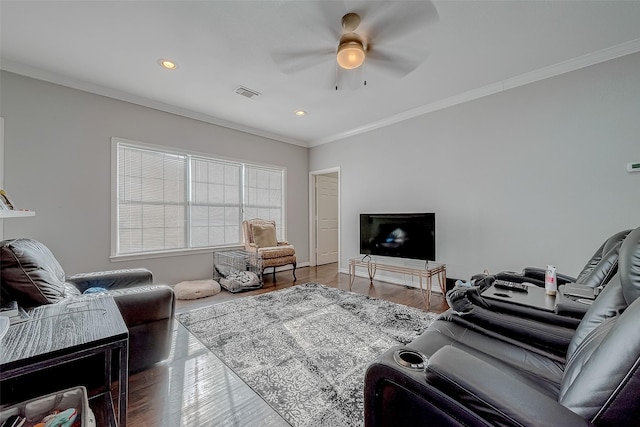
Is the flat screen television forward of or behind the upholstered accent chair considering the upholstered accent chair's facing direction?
forward

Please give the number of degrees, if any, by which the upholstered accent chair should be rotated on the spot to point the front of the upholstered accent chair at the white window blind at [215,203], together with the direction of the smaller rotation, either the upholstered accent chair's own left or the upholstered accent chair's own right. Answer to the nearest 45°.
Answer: approximately 135° to the upholstered accent chair's own right

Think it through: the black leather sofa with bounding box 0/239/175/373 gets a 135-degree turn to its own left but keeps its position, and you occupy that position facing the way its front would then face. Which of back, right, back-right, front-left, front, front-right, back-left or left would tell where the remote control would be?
back

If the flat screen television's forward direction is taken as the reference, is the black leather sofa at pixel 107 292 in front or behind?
in front

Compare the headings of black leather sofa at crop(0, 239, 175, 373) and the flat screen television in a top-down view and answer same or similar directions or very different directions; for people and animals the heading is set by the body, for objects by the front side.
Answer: very different directions

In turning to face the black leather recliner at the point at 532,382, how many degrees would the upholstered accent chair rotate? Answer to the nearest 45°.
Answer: approximately 45° to its right

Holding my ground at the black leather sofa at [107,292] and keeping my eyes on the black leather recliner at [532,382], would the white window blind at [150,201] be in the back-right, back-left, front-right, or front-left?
back-left

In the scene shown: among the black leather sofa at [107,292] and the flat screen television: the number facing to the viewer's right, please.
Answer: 1

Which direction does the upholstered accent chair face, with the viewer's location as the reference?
facing the viewer and to the right of the viewer

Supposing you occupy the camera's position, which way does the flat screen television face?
facing the viewer and to the left of the viewer

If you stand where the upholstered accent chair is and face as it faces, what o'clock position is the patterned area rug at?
The patterned area rug is roughly at 1 o'clock from the upholstered accent chair.

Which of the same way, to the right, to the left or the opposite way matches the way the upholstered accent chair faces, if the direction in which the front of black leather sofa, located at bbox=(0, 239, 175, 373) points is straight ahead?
to the right

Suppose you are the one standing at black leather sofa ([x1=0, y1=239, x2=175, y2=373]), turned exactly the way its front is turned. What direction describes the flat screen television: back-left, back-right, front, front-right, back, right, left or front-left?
front

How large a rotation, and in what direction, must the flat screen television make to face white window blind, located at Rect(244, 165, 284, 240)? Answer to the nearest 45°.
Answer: approximately 45° to its right

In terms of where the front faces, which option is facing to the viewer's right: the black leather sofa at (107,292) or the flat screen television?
the black leather sofa

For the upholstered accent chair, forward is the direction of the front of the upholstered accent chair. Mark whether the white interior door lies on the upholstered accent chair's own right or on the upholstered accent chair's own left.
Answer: on the upholstered accent chair's own left

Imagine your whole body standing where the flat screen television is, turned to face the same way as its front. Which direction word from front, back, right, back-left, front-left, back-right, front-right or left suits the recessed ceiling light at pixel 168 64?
front

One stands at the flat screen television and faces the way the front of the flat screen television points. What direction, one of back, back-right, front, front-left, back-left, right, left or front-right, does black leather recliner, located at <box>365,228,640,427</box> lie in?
front-left

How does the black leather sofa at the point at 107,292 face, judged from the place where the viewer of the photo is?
facing to the right of the viewer
